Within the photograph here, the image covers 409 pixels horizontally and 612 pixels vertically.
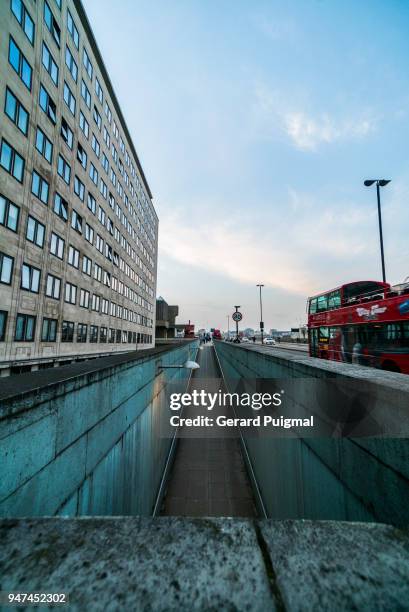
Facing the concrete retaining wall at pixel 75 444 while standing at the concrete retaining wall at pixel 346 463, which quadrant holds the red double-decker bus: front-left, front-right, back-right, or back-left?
back-right

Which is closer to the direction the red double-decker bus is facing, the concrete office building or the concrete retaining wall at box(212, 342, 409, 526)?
the concrete office building

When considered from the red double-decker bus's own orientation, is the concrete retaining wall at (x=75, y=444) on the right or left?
on its left
